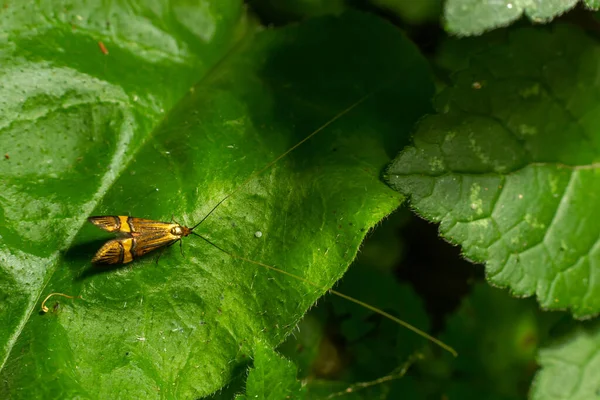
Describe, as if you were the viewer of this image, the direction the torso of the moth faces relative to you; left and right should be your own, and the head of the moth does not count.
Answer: facing to the right of the viewer

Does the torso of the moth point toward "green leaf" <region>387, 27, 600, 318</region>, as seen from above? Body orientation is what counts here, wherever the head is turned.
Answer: yes
